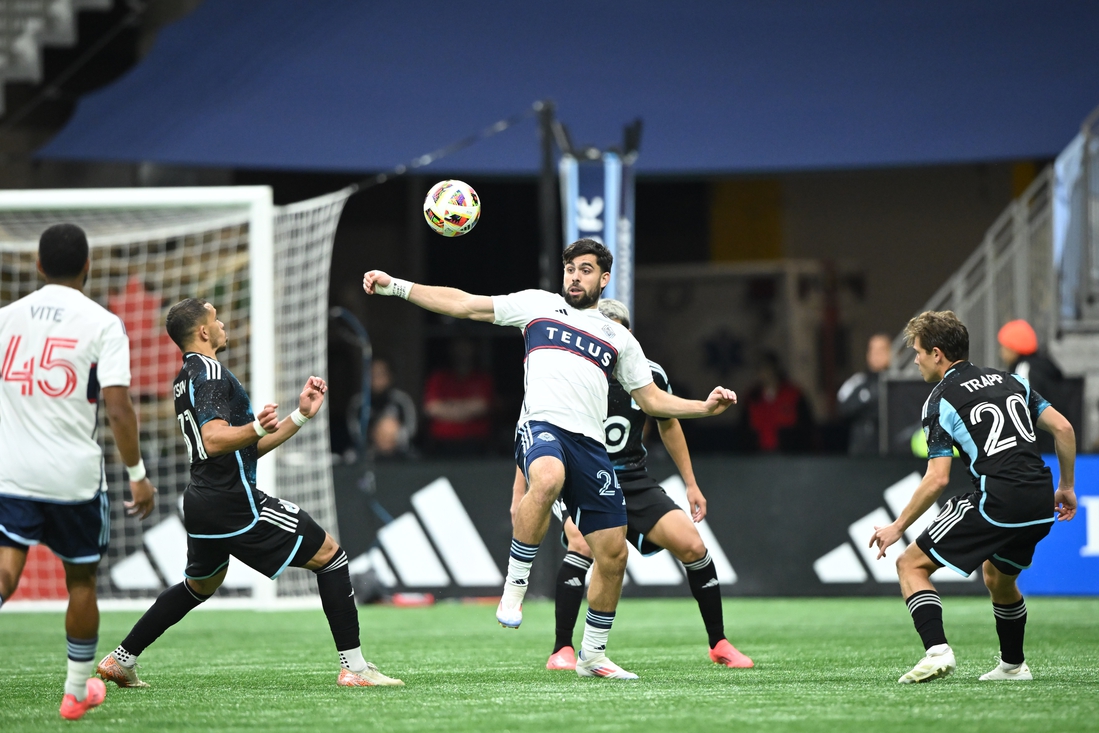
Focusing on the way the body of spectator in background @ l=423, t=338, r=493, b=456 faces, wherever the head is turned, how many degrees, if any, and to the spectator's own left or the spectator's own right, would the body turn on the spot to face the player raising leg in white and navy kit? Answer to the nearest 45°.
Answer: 0° — they already face them

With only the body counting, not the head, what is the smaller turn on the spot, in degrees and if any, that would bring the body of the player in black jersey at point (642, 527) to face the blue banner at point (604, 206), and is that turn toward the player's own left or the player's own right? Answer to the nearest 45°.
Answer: approximately 180°

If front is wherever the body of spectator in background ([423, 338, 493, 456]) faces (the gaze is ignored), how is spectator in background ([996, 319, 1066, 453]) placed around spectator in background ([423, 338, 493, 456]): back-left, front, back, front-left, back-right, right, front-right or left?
front-left

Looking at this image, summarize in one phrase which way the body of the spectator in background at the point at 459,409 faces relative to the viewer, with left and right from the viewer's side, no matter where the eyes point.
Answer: facing the viewer

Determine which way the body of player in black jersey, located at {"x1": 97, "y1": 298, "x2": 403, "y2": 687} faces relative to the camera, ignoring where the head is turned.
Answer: to the viewer's right

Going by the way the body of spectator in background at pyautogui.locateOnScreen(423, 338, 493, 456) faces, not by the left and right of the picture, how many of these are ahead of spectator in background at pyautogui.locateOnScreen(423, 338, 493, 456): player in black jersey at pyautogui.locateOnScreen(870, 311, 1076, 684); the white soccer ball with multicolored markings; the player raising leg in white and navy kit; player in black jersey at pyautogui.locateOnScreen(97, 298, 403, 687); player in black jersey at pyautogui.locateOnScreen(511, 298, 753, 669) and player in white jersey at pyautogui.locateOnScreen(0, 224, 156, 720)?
6

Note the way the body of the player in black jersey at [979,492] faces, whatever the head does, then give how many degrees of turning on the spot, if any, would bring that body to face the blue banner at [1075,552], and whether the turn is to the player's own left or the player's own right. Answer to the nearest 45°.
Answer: approximately 45° to the player's own right

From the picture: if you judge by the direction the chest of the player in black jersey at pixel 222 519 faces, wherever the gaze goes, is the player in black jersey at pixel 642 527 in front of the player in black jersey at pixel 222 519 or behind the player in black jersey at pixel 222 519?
in front

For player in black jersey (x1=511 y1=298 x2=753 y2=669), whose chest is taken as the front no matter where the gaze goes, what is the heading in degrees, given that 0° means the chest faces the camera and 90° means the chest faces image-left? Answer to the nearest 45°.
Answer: approximately 0°

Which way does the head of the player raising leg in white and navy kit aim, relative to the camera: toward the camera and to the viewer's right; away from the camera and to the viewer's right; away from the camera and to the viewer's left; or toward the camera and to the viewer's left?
toward the camera and to the viewer's left

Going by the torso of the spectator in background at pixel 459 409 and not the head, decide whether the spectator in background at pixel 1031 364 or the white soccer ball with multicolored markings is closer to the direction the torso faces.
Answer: the white soccer ball with multicolored markings

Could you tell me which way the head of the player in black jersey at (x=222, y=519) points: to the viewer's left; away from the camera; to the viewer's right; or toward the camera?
to the viewer's right

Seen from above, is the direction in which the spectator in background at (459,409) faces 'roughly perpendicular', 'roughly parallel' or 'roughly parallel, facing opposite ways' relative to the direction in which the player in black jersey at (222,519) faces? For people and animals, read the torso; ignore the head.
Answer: roughly perpendicular

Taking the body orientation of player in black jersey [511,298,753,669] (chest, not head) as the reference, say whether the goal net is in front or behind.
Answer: behind
